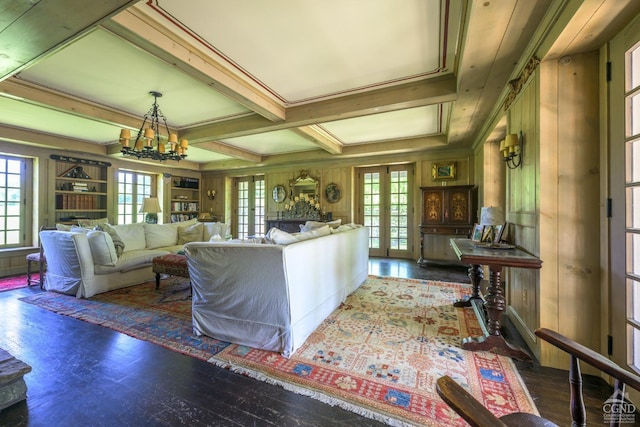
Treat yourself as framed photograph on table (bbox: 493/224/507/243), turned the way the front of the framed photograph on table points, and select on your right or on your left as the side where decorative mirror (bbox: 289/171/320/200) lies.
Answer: on your right

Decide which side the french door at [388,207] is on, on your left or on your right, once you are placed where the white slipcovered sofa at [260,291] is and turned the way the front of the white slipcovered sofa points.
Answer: on your right

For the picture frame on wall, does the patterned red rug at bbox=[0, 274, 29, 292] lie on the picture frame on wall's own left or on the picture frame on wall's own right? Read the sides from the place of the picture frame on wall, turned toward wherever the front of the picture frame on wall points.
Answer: on the picture frame on wall's own right

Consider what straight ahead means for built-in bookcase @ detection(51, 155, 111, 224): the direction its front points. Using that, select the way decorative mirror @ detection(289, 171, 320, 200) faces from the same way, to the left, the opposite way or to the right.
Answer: to the right

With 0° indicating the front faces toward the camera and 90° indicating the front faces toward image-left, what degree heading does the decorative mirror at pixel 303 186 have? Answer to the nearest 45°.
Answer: approximately 0°

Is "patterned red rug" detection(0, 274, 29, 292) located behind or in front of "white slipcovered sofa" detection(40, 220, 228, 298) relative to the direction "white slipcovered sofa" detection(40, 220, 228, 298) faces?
behind

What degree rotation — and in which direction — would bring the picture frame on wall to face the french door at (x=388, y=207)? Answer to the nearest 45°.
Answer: approximately 90° to its right

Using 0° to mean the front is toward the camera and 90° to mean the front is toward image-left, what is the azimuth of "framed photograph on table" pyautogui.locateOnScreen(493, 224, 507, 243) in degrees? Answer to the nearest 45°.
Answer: approximately 45°

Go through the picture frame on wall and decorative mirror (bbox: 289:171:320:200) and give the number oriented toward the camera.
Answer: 2

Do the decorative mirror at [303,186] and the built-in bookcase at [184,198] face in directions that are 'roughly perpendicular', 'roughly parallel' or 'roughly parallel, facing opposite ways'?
roughly perpendicular
